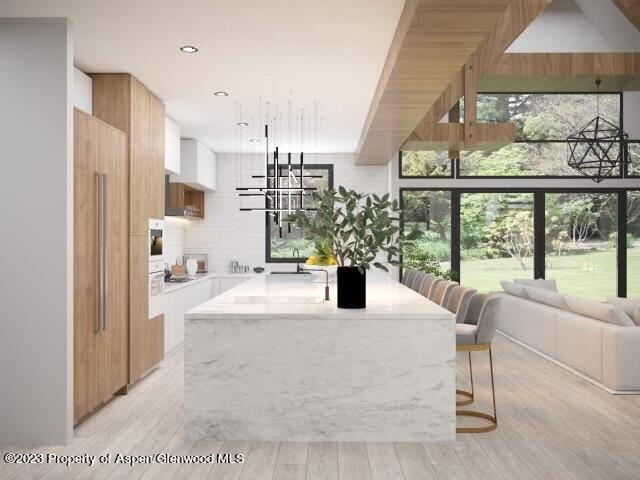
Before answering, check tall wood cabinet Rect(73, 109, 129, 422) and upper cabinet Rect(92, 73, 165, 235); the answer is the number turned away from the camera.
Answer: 0

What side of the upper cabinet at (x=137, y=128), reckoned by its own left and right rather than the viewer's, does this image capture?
right

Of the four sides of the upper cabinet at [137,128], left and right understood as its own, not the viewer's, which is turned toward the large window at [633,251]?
front

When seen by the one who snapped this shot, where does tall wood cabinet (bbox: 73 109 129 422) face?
facing the viewer and to the right of the viewer

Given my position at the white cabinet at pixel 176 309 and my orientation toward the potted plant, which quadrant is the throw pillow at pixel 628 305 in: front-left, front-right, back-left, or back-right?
front-left

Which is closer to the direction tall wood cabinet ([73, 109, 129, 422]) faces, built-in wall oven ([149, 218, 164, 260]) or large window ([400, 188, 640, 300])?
the large window

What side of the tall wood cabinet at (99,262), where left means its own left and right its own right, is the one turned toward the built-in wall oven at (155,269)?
left

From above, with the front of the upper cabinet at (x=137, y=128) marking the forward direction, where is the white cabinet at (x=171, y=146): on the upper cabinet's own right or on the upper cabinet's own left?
on the upper cabinet's own left
